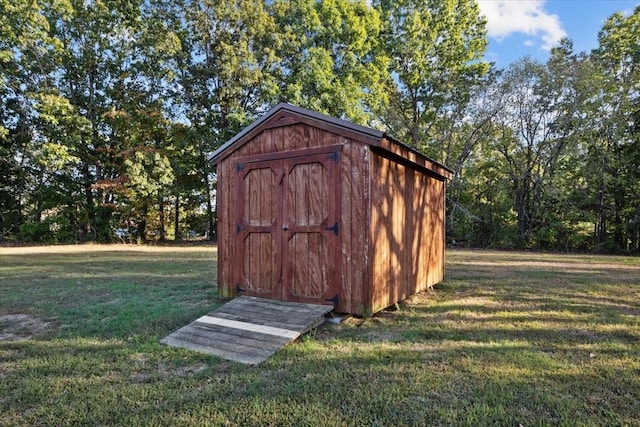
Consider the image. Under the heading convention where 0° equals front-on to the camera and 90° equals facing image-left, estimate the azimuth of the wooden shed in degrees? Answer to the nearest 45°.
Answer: approximately 45°

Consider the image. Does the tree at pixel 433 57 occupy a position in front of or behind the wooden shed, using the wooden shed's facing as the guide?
behind

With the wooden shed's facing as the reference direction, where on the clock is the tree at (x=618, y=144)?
The tree is roughly at 6 o'clock from the wooden shed.

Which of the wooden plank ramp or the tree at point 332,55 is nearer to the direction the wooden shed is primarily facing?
the wooden plank ramp

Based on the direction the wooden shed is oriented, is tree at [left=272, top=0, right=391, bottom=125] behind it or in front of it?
behind
